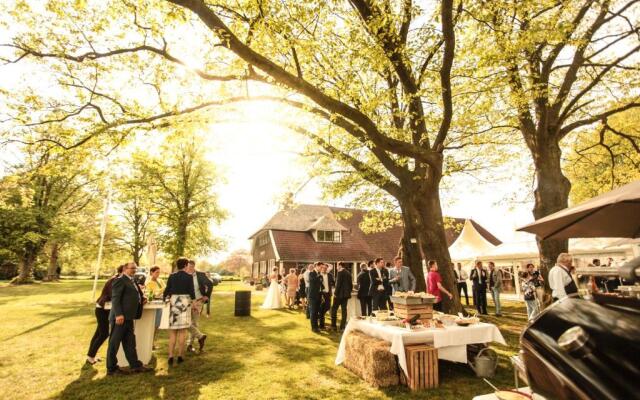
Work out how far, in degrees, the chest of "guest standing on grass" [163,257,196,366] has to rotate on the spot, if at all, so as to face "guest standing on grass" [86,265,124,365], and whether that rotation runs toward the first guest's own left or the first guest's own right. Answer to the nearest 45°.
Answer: approximately 45° to the first guest's own left

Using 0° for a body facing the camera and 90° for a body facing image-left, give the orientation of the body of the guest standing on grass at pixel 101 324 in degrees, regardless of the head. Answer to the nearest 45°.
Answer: approximately 270°

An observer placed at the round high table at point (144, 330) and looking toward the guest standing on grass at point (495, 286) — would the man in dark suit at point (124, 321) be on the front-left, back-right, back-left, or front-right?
back-right

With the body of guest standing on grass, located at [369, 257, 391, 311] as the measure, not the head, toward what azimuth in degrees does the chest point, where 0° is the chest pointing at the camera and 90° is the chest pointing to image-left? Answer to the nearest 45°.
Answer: approximately 0°

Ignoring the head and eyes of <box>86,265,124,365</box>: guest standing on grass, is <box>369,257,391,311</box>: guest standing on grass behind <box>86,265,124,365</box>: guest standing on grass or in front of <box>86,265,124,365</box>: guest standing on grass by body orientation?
in front

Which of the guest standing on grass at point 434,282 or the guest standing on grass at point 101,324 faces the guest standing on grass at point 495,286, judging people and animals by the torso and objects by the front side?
the guest standing on grass at point 101,324

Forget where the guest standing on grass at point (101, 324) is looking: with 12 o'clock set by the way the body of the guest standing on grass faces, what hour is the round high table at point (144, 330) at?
The round high table is roughly at 1 o'clock from the guest standing on grass.

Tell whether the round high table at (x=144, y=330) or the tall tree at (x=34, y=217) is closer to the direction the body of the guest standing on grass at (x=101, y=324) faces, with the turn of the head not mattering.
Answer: the round high table

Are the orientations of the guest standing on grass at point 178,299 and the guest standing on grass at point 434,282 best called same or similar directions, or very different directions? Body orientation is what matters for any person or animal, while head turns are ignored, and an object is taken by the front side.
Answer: very different directions

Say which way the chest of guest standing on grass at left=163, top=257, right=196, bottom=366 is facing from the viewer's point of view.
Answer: away from the camera
